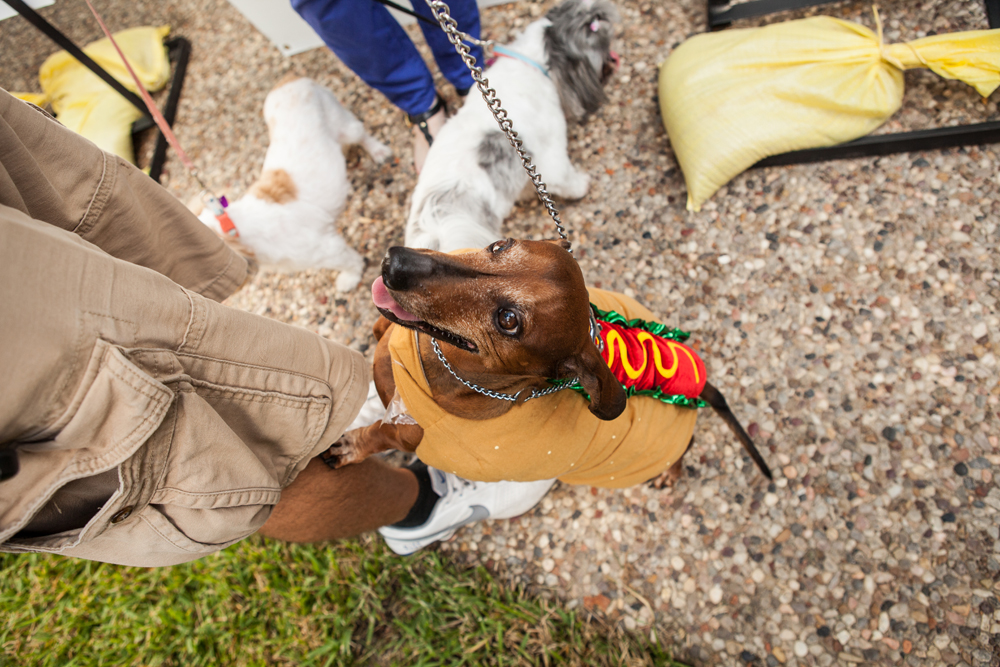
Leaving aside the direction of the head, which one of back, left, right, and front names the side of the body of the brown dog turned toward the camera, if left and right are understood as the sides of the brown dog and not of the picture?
left

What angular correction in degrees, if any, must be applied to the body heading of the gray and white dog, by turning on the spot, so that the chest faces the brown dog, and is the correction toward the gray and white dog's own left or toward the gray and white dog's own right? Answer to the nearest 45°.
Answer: approximately 135° to the gray and white dog's own right

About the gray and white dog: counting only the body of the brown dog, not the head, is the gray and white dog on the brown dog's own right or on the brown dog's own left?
on the brown dog's own right

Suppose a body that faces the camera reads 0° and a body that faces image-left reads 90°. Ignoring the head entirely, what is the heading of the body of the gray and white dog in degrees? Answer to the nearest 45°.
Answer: approximately 225°

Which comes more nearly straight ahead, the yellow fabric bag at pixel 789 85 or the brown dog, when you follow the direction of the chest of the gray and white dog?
the yellow fabric bag

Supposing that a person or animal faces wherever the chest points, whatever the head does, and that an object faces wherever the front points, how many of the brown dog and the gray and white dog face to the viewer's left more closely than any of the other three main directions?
1

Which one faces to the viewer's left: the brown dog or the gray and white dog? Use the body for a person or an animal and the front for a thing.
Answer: the brown dog

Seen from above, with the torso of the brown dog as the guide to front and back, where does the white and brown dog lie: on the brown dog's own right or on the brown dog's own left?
on the brown dog's own right
